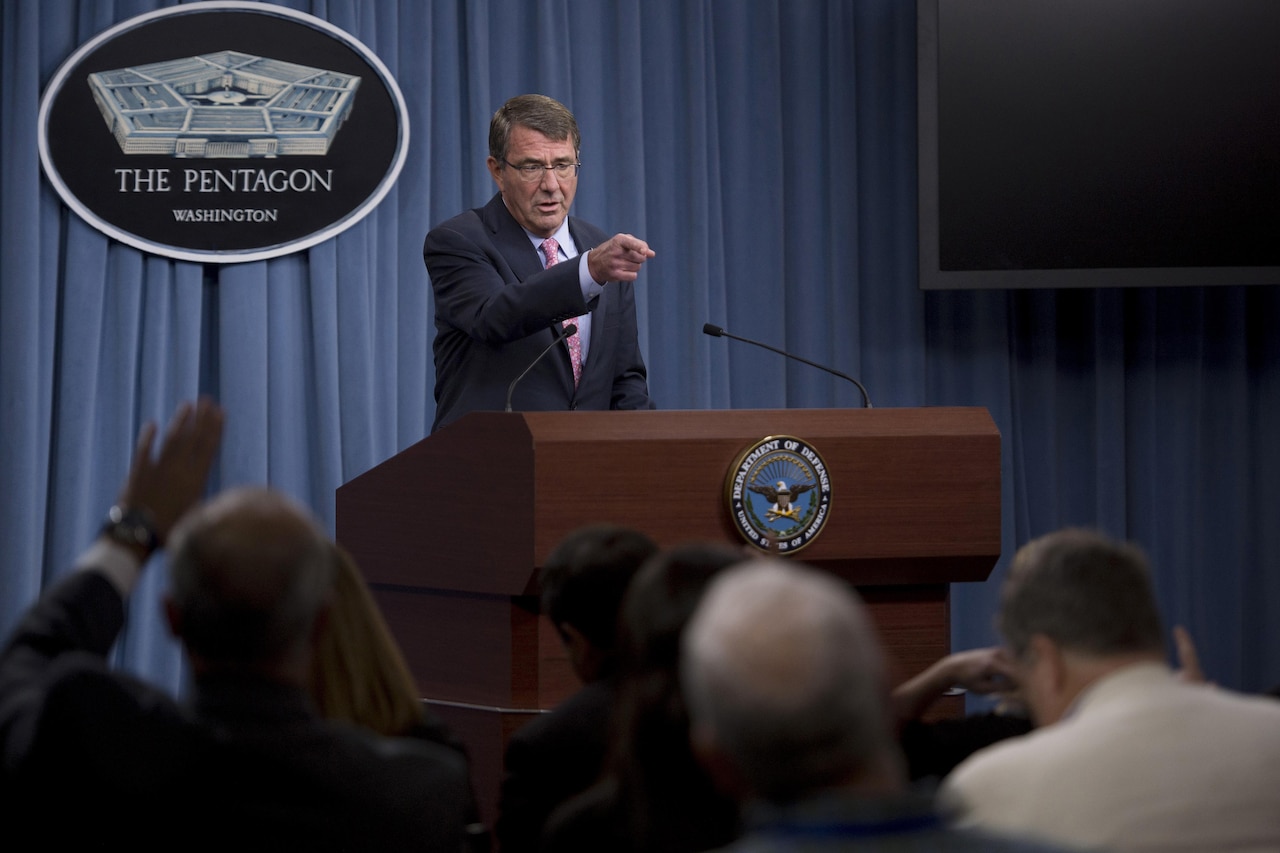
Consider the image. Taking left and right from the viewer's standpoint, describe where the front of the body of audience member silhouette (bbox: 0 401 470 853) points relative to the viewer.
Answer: facing away from the viewer

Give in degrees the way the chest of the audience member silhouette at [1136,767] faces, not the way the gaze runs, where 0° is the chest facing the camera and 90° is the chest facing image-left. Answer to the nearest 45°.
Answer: approximately 135°

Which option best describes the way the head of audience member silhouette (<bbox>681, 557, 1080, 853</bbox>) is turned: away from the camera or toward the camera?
away from the camera

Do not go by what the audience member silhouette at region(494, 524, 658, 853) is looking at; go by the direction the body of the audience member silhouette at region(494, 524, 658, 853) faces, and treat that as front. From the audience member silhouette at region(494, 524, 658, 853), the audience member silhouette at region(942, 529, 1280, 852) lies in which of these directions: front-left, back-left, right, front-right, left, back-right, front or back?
back-right

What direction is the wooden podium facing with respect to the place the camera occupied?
facing the viewer and to the right of the viewer

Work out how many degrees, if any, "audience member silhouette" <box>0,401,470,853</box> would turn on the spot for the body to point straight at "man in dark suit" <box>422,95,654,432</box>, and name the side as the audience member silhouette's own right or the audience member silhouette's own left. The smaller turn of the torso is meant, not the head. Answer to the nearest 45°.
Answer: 0° — they already face them

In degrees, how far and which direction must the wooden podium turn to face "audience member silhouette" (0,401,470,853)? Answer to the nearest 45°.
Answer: approximately 45° to its right

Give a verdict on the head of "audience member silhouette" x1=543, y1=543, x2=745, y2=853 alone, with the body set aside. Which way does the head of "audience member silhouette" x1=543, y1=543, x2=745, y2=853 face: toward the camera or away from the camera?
away from the camera

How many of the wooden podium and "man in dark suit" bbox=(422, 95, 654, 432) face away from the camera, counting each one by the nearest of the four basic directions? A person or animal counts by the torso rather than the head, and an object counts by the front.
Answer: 0

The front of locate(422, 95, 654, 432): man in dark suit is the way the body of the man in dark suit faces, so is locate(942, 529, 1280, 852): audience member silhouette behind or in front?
in front

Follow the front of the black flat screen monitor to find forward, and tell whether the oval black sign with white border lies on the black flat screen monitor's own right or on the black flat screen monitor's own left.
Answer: on the black flat screen monitor's own right

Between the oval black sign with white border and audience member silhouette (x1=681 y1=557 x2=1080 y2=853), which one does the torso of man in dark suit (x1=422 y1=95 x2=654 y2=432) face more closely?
the audience member silhouette
